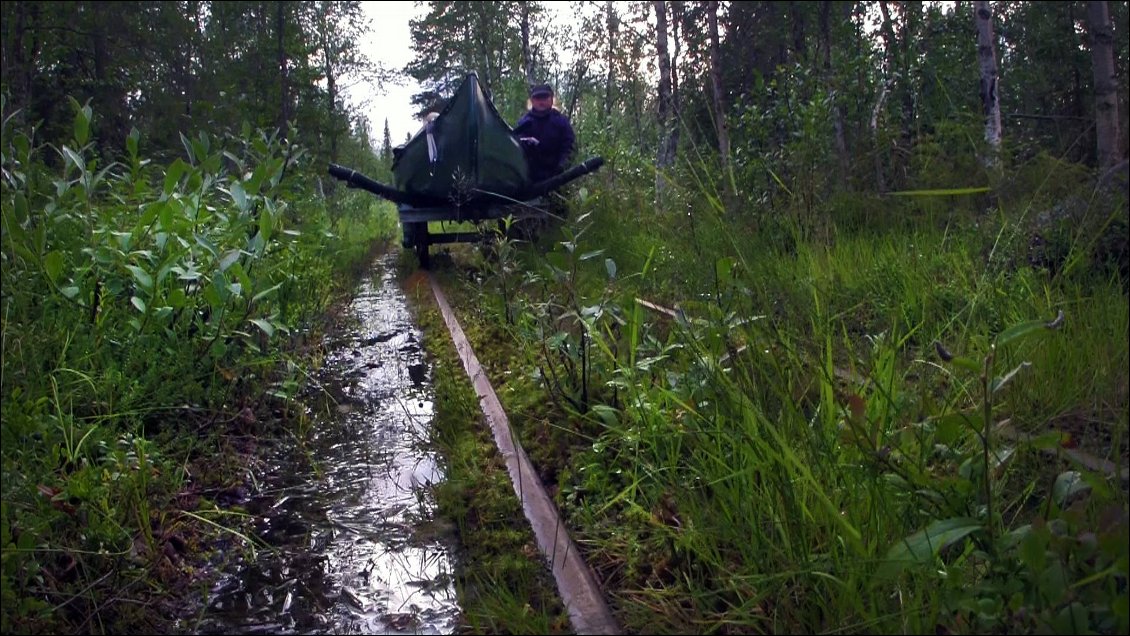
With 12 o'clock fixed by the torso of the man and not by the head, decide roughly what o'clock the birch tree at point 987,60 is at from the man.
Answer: The birch tree is roughly at 9 o'clock from the man.

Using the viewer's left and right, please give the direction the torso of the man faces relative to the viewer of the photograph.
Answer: facing the viewer

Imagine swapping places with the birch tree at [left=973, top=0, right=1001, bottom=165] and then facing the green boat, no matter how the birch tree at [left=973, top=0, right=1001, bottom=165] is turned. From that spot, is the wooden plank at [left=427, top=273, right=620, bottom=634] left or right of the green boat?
left

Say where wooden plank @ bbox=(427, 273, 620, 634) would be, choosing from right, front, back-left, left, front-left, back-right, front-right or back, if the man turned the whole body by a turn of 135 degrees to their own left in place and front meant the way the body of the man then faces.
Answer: back-right

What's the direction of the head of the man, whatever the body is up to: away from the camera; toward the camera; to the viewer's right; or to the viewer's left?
toward the camera

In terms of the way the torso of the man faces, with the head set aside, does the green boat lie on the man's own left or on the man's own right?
on the man's own right
